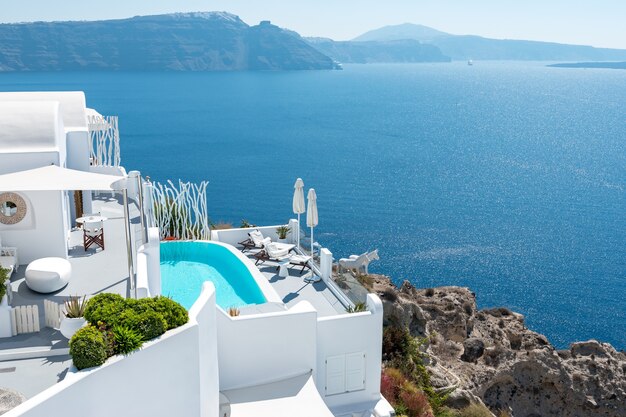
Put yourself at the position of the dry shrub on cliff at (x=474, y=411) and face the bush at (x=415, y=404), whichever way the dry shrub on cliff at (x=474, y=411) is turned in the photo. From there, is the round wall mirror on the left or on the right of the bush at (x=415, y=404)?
right

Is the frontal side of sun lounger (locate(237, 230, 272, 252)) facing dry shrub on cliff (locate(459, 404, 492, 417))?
no

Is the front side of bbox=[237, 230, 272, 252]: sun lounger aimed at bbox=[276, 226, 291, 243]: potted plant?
no

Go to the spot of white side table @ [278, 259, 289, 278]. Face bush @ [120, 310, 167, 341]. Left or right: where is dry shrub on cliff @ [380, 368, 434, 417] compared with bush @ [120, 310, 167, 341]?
left

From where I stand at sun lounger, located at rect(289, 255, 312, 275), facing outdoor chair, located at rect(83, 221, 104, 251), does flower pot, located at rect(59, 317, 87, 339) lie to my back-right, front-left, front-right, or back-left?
front-left

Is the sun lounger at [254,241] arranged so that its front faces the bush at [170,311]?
no

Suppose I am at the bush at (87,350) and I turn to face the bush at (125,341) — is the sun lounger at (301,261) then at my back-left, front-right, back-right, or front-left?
front-left
